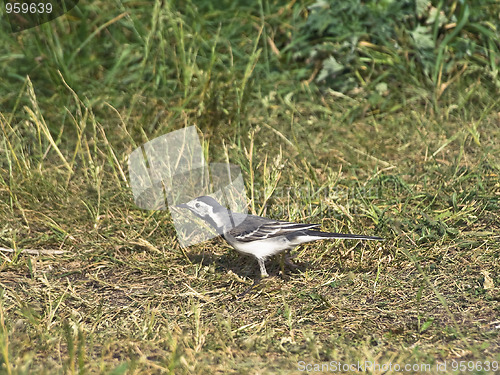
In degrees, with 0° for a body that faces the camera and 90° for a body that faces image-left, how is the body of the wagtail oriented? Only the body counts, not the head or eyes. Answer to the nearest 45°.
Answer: approximately 90°
